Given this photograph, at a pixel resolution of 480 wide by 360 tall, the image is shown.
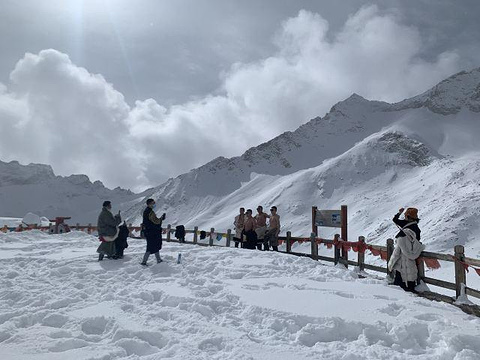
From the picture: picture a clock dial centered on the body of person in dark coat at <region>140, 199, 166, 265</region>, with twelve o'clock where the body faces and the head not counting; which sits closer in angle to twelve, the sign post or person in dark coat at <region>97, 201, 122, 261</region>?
the sign post

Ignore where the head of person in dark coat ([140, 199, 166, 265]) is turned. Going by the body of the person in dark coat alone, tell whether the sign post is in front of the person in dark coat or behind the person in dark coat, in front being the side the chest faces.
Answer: in front
